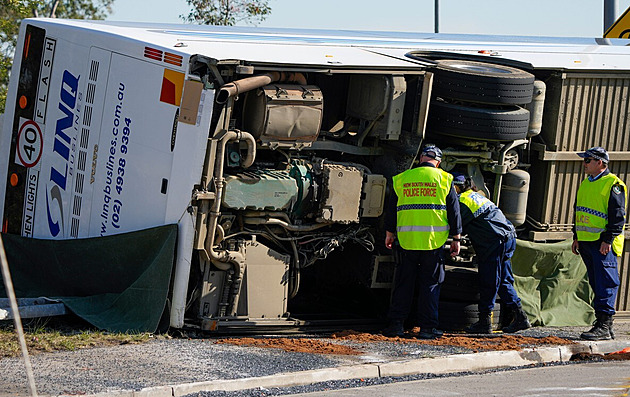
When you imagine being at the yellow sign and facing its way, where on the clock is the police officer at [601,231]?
The police officer is roughly at 12 o'clock from the yellow sign.

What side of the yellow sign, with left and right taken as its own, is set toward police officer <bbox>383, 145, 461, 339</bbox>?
front

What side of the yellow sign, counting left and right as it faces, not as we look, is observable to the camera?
front

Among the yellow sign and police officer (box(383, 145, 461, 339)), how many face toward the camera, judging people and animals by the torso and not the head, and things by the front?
1

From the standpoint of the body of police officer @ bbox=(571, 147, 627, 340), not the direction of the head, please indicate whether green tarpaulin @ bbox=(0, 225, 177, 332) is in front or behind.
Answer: in front

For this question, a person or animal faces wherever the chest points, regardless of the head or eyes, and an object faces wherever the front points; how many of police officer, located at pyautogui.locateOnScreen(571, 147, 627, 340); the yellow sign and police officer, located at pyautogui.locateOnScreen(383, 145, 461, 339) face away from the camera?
1

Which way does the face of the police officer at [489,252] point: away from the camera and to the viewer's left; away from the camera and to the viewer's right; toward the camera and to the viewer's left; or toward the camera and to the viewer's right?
away from the camera and to the viewer's left

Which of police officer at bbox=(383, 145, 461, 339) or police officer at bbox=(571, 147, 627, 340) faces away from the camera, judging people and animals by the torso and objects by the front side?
police officer at bbox=(383, 145, 461, 339)

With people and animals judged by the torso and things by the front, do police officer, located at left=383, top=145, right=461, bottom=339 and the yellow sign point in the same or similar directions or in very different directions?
very different directions

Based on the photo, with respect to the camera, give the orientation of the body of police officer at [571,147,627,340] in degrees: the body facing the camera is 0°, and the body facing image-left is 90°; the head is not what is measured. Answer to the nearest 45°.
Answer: approximately 45°

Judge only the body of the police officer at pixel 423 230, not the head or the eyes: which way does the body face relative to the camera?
away from the camera

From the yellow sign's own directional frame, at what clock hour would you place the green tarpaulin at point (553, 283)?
The green tarpaulin is roughly at 12 o'clock from the yellow sign.

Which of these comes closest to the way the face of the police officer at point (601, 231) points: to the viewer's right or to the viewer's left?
to the viewer's left
